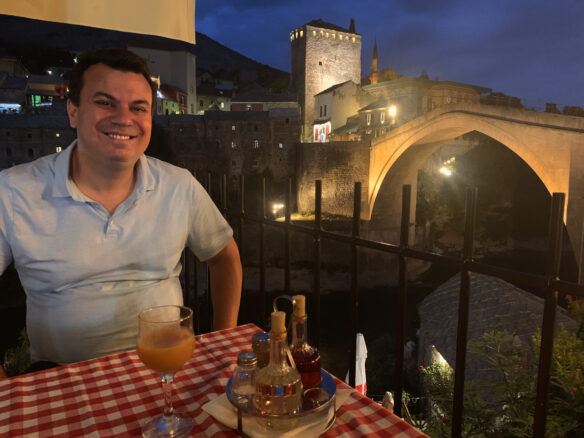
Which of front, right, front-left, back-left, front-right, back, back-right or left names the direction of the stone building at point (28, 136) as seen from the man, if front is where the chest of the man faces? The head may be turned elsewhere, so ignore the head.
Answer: back

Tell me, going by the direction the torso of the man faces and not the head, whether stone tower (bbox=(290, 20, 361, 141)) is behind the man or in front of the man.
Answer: behind

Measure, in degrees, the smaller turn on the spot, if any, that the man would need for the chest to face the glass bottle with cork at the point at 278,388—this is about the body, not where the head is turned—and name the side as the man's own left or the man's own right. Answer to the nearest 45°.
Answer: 0° — they already face it

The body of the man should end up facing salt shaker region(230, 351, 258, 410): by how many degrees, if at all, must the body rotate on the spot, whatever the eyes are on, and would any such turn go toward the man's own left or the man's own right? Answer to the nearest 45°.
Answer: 0° — they already face it

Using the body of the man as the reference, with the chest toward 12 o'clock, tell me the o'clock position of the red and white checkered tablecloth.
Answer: The red and white checkered tablecloth is roughly at 12 o'clock from the man.

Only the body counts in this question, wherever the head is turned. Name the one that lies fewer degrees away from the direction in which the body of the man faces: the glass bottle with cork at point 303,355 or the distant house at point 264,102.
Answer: the glass bottle with cork

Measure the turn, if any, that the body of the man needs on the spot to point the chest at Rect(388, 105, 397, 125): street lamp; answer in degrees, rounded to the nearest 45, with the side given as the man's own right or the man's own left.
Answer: approximately 135° to the man's own left

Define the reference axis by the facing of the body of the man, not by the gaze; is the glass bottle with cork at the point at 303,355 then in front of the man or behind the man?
in front

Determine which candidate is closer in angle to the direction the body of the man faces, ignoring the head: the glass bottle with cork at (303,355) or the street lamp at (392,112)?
the glass bottle with cork

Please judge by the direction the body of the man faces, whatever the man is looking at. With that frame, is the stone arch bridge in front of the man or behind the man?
behind

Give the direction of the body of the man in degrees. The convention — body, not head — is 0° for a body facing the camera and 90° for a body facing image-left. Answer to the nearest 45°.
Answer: approximately 0°

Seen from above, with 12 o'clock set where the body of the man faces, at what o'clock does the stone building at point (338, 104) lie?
The stone building is roughly at 7 o'clock from the man.
